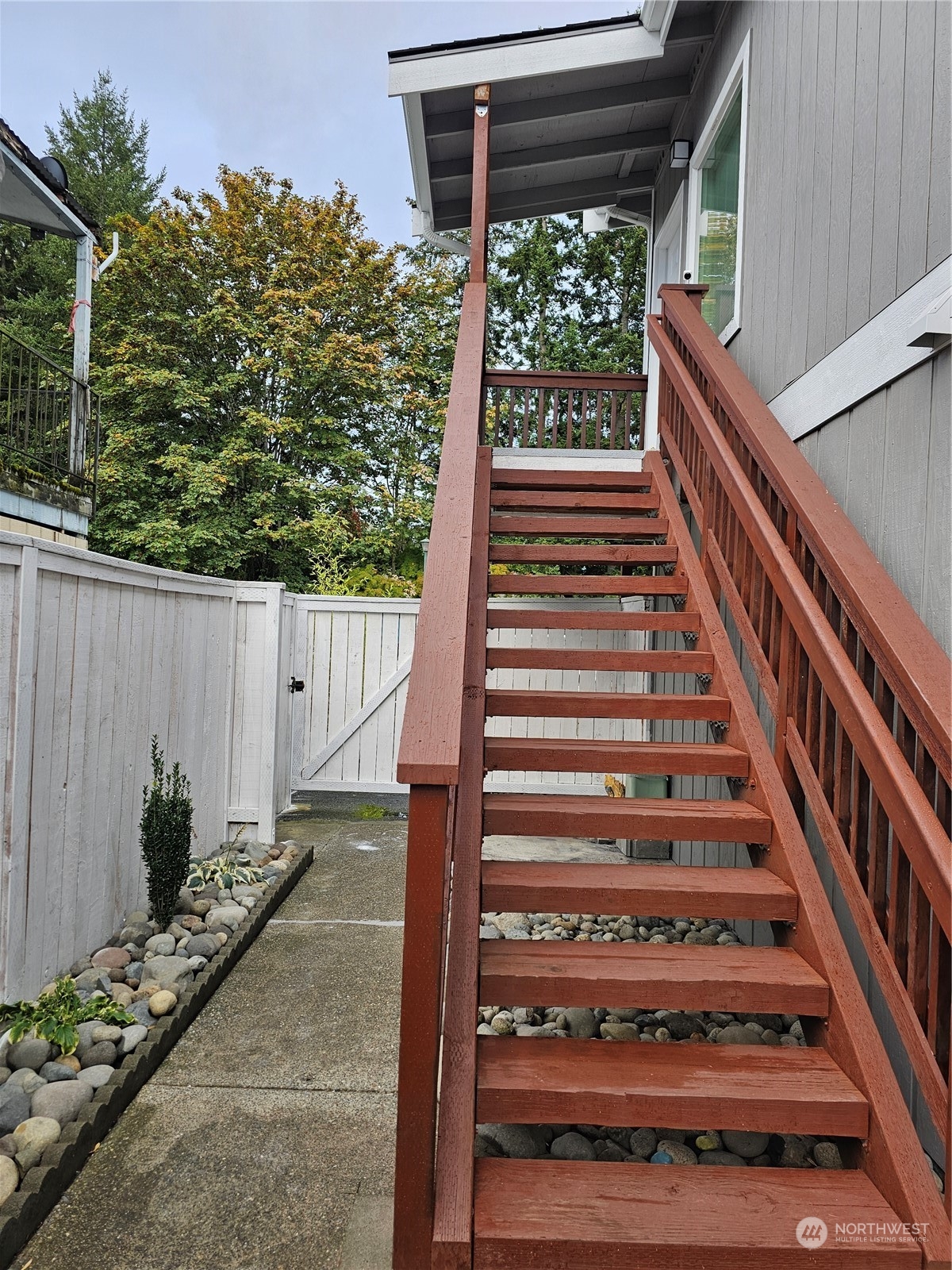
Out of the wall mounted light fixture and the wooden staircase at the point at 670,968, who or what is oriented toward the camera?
the wooden staircase

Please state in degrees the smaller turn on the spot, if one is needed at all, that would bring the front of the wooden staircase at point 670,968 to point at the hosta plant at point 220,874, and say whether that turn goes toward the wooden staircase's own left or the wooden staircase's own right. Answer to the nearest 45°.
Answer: approximately 135° to the wooden staircase's own right

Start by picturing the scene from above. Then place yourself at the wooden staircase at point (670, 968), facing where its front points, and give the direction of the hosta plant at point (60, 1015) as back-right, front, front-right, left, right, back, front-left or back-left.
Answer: right

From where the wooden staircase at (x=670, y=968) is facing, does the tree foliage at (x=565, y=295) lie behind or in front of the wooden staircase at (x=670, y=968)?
behind

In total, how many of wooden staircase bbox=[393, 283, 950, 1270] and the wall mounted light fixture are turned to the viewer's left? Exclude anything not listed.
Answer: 1

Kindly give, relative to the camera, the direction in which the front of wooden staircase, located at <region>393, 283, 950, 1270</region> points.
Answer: facing the viewer

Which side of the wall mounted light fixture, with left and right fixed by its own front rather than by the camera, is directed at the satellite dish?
front

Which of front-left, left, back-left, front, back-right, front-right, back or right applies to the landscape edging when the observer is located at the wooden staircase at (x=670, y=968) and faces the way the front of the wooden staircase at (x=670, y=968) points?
right

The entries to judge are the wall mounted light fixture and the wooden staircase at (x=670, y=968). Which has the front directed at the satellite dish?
the wall mounted light fixture

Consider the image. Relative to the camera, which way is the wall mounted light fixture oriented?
to the viewer's left

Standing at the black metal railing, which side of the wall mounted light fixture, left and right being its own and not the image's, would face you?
front

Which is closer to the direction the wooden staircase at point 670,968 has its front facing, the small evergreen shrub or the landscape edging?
the landscape edging

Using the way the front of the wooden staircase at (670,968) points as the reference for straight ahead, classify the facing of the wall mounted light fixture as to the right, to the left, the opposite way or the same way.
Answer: to the right
